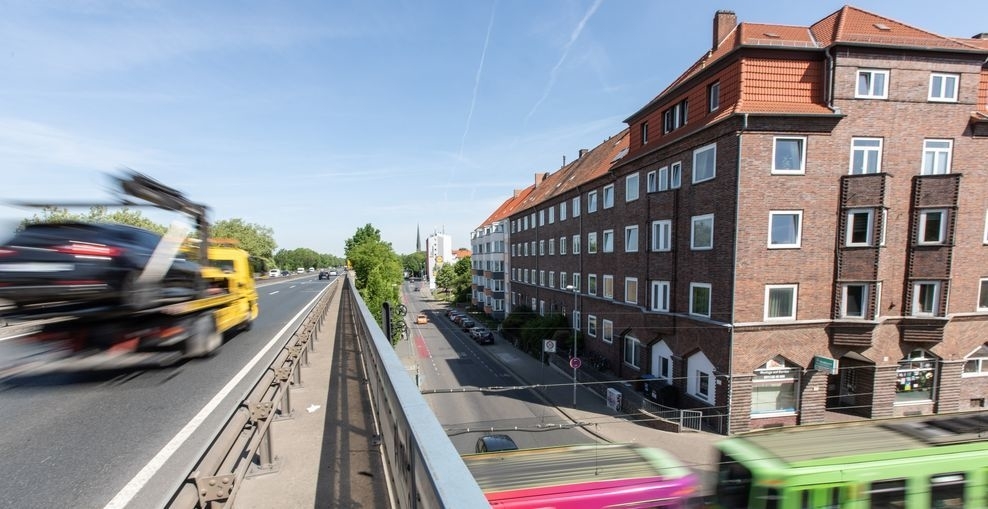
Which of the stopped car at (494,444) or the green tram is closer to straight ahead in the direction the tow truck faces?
the stopped car

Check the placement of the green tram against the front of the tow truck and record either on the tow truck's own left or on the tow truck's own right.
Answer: on the tow truck's own right

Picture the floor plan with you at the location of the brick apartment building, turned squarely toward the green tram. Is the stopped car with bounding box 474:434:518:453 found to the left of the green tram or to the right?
right

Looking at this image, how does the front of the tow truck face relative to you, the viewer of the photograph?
facing away from the viewer and to the right of the viewer

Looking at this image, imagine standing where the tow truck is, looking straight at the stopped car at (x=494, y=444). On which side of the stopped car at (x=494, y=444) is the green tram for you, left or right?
right
